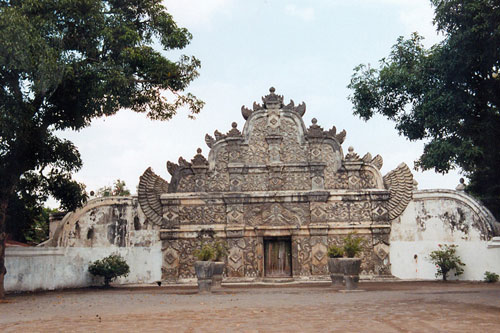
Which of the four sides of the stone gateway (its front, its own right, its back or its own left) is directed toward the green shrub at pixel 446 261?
left

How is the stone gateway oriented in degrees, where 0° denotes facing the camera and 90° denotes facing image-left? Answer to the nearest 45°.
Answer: approximately 0°

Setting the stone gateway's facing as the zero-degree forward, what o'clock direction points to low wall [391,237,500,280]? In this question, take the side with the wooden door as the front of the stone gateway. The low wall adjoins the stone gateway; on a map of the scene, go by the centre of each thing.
The low wall is roughly at 9 o'clock from the stone gateway.

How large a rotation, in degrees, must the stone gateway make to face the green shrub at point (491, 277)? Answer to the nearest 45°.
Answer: approximately 90° to its left

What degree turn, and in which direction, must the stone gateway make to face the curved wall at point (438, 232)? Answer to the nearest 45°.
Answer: approximately 90° to its left

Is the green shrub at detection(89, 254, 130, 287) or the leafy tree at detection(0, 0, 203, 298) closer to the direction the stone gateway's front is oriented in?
the leafy tree

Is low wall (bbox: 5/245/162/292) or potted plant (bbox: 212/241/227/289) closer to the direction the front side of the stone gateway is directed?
the potted plant

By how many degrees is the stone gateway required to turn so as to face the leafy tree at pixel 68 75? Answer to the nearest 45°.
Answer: approximately 45° to its right

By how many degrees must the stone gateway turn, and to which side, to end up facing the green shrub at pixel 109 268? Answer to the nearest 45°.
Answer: approximately 90° to its right

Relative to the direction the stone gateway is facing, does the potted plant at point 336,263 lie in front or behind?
in front
